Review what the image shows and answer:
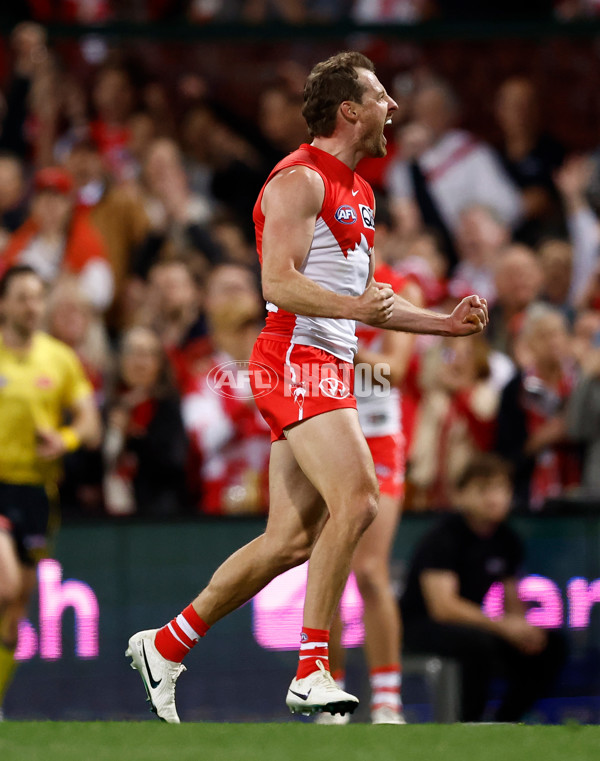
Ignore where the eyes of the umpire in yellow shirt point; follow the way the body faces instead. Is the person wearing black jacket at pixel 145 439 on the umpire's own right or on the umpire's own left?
on the umpire's own left

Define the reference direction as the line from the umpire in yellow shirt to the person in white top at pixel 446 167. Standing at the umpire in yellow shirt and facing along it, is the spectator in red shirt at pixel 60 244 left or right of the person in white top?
left

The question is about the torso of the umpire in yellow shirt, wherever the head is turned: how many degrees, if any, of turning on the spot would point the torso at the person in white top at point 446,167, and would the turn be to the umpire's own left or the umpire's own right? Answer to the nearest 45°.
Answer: approximately 135° to the umpire's own left

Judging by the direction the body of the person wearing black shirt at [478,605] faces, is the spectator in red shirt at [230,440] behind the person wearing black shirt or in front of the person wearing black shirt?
behind

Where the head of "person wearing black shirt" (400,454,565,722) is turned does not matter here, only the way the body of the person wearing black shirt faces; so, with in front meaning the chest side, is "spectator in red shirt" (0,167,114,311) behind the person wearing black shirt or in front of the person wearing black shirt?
behind

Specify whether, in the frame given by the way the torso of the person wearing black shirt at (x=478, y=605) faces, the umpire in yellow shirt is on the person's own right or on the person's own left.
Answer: on the person's own right

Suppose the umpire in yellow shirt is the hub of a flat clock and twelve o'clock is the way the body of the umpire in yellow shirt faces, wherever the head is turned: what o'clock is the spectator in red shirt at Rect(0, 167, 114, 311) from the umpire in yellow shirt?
The spectator in red shirt is roughly at 6 o'clock from the umpire in yellow shirt.
